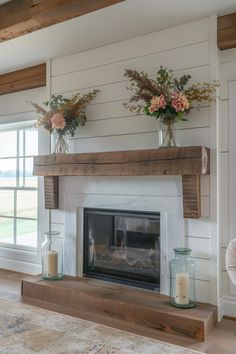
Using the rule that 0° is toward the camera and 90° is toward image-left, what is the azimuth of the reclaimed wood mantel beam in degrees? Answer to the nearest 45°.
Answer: approximately 45°

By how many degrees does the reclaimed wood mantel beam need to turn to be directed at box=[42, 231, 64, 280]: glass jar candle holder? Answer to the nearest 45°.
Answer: approximately 90° to its right

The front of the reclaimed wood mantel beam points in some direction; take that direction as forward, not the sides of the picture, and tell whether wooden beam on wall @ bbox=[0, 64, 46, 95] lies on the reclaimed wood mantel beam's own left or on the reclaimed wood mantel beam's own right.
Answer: on the reclaimed wood mantel beam's own right

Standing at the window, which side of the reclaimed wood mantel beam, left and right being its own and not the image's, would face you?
right
